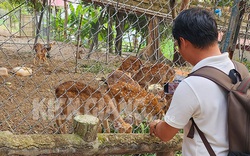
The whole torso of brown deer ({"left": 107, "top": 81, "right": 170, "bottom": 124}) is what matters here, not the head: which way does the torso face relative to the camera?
to the viewer's right

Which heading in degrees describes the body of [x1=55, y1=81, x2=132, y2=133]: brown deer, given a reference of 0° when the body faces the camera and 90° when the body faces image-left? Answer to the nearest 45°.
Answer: approximately 270°

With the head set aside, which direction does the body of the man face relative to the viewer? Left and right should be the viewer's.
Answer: facing away from the viewer and to the left of the viewer

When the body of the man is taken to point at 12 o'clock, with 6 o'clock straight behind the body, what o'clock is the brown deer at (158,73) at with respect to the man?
The brown deer is roughly at 1 o'clock from the man.

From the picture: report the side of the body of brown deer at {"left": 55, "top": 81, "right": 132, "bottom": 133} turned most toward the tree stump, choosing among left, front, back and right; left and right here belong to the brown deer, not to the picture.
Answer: right

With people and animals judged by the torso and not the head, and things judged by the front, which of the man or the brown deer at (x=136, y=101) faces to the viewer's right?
the brown deer

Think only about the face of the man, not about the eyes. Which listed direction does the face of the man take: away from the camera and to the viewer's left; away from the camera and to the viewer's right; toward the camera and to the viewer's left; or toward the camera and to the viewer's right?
away from the camera and to the viewer's left
